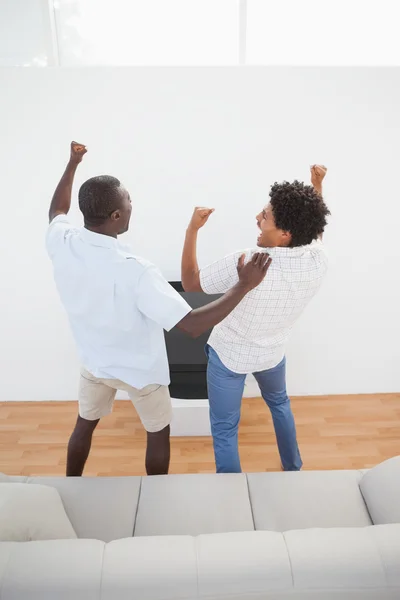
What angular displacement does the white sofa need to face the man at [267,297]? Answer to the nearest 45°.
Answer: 0° — it already faces them

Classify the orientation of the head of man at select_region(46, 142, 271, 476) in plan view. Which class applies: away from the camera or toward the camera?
away from the camera

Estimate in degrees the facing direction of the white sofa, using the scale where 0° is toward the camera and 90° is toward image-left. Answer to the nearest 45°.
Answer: approximately 180°

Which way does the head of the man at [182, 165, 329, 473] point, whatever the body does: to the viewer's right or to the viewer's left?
to the viewer's left
